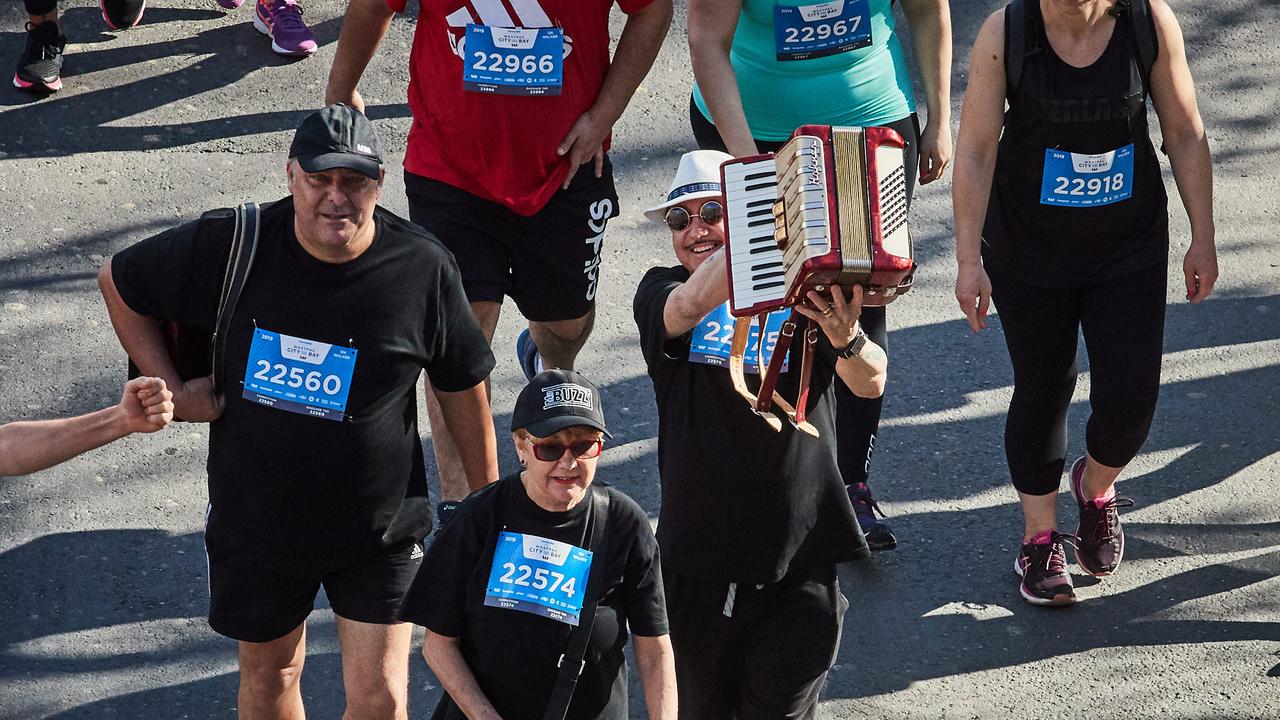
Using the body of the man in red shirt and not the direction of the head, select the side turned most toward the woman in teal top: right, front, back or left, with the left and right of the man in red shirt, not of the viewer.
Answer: left

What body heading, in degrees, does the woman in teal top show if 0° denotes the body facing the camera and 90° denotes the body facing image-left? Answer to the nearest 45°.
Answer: approximately 0°

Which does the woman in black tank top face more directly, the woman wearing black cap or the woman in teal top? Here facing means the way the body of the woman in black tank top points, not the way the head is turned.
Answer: the woman wearing black cap

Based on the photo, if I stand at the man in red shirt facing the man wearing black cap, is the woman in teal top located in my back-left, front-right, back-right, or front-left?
back-left

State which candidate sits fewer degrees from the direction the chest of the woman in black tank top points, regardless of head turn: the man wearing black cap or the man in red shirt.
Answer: the man wearing black cap

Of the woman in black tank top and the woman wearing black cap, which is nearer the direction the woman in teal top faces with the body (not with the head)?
the woman wearing black cap

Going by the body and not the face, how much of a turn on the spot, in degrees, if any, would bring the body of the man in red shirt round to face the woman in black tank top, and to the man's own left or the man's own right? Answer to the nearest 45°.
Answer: approximately 90° to the man's own left

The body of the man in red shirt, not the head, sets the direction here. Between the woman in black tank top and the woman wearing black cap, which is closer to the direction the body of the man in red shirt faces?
the woman wearing black cap

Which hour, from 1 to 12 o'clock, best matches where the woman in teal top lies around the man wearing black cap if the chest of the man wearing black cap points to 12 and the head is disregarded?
The woman in teal top is roughly at 8 o'clock from the man wearing black cap.

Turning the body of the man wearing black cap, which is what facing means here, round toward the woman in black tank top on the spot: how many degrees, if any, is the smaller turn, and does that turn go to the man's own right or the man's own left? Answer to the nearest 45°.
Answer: approximately 90° to the man's own left
